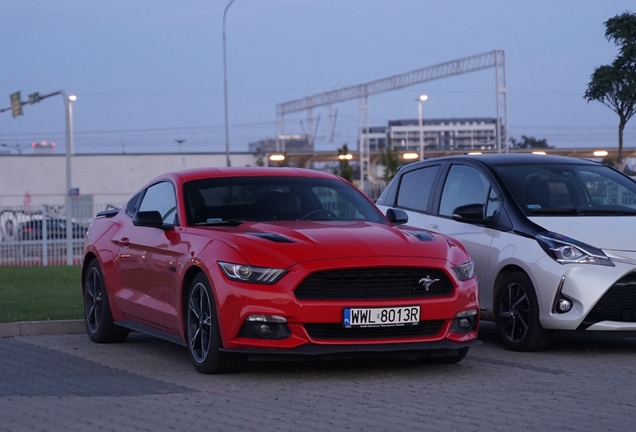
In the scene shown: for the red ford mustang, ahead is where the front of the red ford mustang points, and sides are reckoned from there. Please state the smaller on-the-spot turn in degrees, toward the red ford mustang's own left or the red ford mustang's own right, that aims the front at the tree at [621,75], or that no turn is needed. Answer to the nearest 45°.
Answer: approximately 90° to the red ford mustang's own left

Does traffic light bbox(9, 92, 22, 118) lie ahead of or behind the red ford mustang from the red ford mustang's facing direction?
behind

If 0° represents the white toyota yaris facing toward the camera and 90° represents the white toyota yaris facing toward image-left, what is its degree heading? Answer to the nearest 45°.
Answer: approximately 315°

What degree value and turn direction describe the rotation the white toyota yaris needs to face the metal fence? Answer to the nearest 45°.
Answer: approximately 180°

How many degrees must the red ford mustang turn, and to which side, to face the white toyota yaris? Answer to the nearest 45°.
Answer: approximately 90° to its left

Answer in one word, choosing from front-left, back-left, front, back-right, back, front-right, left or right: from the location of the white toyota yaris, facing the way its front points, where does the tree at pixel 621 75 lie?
back-left
